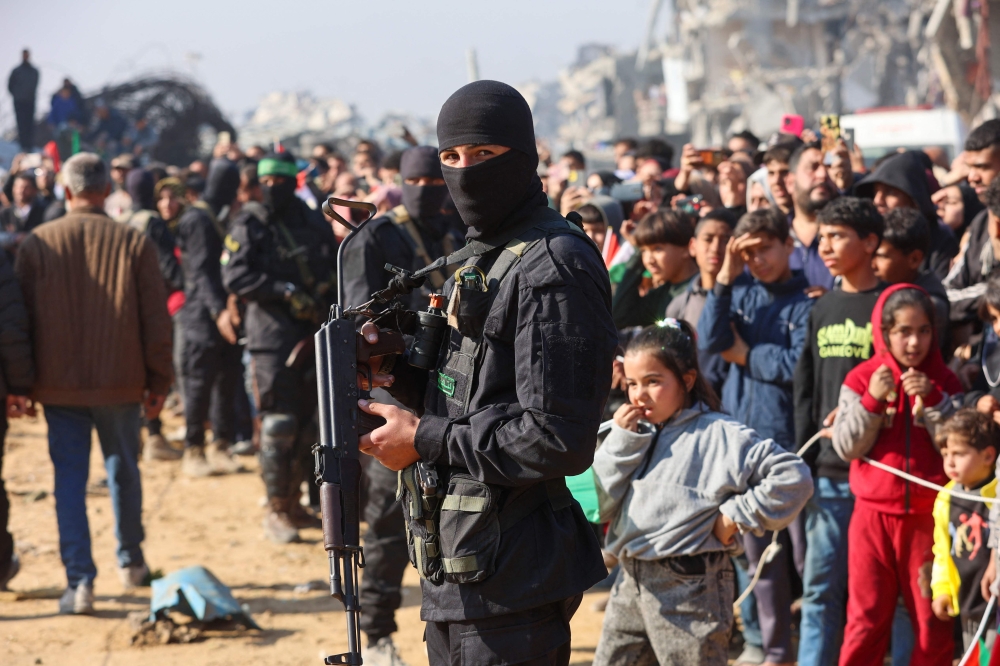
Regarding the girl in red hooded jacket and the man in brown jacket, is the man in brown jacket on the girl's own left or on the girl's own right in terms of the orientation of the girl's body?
on the girl's own right

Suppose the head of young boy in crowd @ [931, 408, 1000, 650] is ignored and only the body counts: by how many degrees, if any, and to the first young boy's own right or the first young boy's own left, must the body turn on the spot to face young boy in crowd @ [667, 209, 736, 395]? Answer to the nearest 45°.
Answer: approximately 90° to the first young boy's own right

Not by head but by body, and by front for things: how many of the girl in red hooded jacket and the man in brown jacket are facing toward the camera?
1

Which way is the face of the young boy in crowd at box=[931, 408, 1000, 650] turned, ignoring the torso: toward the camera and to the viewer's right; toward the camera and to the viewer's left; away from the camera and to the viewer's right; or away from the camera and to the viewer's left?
toward the camera and to the viewer's left

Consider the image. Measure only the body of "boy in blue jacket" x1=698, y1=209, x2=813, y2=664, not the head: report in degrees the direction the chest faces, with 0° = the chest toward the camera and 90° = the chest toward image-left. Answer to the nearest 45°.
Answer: approximately 45°

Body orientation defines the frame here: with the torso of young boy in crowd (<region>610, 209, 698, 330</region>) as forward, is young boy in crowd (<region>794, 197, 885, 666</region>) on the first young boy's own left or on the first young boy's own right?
on the first young boy's own left

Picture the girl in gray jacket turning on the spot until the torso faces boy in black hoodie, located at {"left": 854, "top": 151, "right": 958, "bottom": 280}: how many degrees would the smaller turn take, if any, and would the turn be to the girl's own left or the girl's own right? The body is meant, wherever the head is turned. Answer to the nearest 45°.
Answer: approximately 180°

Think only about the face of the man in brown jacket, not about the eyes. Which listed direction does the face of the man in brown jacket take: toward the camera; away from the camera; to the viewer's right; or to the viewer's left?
away from the camera

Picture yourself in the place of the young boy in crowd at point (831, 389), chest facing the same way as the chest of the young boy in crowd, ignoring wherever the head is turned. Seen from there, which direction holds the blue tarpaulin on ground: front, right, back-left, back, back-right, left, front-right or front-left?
front-right

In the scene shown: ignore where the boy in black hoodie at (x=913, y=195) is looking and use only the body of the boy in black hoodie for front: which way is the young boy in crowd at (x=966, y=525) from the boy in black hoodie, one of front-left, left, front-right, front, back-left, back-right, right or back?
front-left

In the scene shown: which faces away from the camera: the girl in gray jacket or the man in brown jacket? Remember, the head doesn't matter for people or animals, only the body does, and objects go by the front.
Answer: the man in brown jacket

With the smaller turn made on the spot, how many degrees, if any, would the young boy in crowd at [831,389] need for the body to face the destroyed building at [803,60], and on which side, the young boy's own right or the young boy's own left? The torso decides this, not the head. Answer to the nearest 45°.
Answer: approximately 135° to the young boy's own right

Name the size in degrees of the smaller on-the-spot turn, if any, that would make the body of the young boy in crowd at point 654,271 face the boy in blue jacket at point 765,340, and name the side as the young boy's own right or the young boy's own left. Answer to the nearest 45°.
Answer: approximately 90° to the young boy's own left

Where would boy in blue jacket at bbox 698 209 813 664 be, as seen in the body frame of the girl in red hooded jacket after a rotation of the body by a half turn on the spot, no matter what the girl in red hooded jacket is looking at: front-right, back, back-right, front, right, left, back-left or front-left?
front-left

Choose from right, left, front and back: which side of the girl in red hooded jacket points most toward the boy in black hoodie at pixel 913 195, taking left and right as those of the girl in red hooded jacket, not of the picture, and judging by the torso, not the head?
back

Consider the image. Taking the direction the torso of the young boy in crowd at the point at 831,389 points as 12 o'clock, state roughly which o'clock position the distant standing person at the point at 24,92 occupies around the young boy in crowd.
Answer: The distant standing person is roughly at 3 o'clock from the young boy in crowd.
